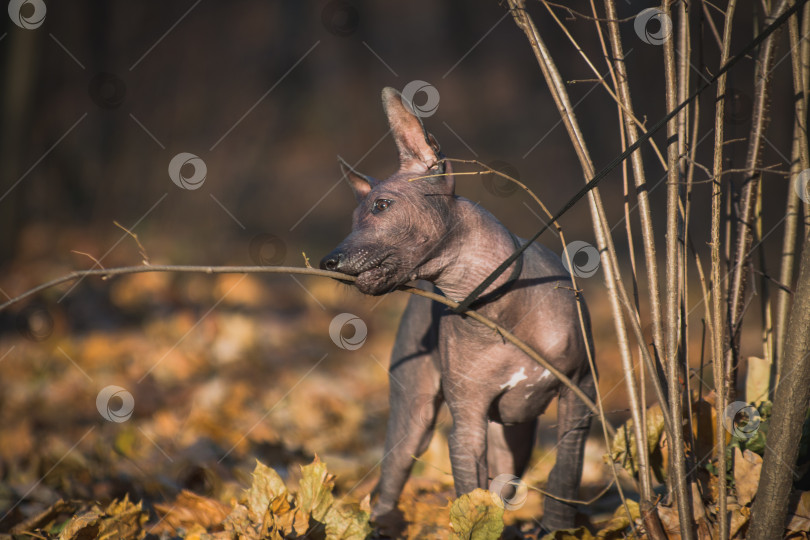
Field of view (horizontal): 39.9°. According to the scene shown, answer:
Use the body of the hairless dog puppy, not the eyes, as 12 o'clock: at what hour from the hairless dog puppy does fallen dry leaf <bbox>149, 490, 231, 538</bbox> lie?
The fallen dry leaf is roughly at 2 o'clock from the hairless dog puppy.

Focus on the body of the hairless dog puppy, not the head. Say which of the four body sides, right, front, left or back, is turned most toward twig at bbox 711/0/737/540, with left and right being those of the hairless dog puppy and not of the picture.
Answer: left

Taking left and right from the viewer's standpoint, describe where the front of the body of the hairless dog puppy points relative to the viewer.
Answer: facing the viewer and to the left of the viewer

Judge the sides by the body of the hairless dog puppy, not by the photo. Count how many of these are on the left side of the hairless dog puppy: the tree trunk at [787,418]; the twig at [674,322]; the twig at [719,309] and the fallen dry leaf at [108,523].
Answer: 3

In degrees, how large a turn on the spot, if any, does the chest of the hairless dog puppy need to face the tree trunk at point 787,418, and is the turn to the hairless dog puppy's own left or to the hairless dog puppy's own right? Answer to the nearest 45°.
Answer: approximately 90° to the hairless dog puppy's own left

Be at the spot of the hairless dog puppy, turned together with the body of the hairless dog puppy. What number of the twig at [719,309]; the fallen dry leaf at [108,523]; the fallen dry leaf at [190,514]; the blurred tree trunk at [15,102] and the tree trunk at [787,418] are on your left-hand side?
2

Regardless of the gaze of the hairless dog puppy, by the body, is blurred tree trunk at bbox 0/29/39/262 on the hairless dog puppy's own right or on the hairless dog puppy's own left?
on the hairless dog puppy's own right

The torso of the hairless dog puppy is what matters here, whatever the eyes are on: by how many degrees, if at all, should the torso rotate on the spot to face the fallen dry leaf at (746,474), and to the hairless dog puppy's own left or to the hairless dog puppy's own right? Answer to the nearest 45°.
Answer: approximately 90° to the hairless dog puppy's own left

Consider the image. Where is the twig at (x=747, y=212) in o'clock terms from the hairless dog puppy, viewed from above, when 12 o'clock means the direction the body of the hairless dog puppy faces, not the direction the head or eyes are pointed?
The twig is roughly at 8 o'clock from the hairless dog puppy.

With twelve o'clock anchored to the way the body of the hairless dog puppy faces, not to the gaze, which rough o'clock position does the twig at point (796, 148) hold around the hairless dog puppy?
The twig is roughly at 8 o'clock from the hairless dog puppy.
